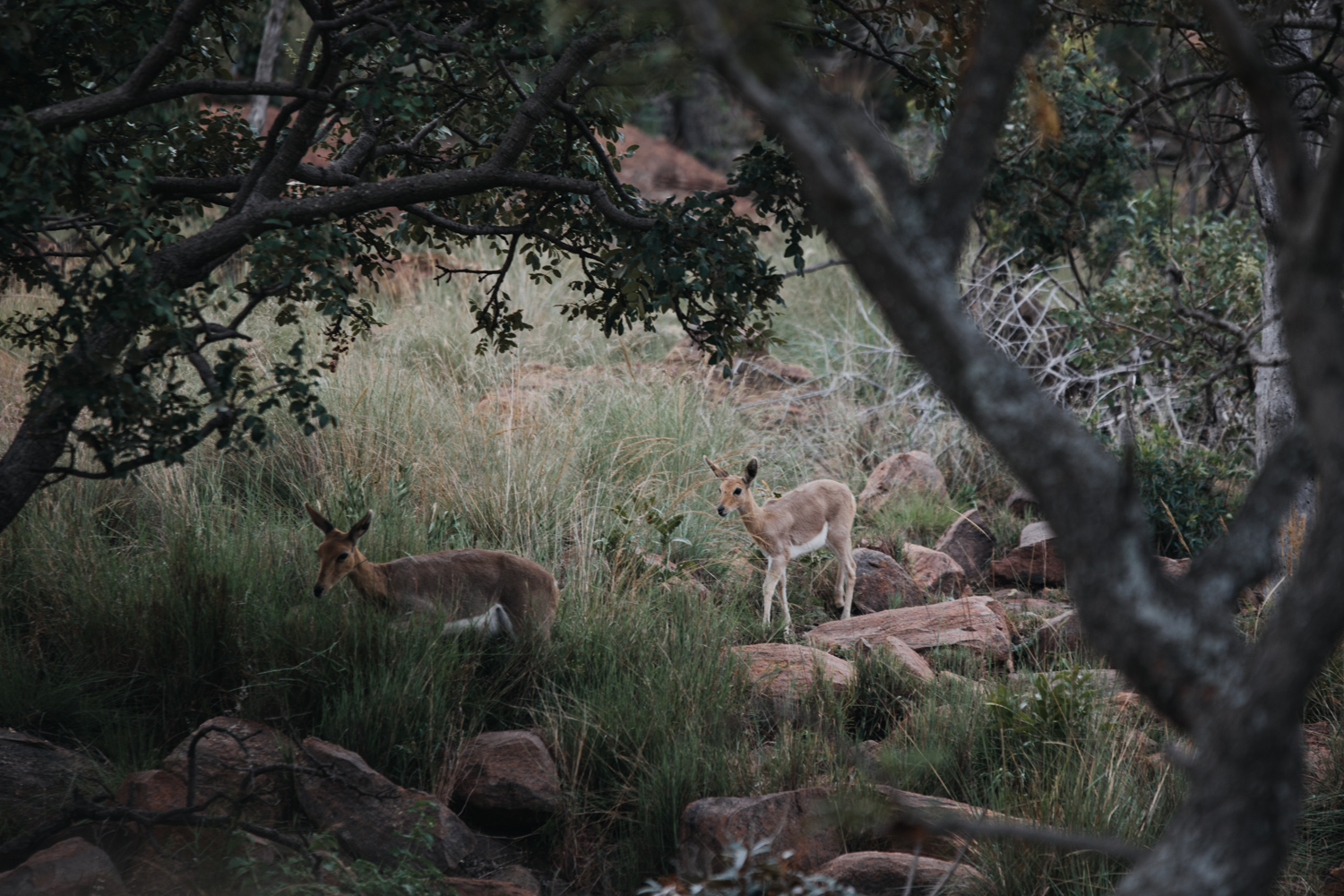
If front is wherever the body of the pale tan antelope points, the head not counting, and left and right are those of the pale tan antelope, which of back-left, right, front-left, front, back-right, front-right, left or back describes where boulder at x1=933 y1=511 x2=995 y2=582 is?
back

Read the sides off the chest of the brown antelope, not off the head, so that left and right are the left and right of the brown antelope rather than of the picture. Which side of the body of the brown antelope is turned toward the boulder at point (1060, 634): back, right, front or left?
back

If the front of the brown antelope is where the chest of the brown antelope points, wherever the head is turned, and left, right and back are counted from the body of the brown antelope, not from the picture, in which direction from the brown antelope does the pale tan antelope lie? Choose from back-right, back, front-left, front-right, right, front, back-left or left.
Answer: back-right

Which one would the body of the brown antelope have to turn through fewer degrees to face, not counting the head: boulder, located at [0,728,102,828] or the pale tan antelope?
the boulder

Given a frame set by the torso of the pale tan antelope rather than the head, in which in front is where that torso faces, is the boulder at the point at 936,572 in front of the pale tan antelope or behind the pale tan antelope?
behind

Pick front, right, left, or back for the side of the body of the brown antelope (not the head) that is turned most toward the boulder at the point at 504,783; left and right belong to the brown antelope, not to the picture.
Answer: left

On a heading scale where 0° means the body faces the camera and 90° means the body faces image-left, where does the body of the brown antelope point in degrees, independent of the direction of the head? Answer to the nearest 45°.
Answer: approximately 90°

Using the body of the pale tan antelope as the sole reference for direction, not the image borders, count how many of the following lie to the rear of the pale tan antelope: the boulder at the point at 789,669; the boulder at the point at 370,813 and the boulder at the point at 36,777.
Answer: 0

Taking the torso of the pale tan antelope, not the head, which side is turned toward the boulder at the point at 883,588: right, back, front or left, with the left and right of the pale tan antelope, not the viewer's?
back

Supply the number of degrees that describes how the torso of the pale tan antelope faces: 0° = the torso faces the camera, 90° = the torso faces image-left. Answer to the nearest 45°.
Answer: approximately 45°

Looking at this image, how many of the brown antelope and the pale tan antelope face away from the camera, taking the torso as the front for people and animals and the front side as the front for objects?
0

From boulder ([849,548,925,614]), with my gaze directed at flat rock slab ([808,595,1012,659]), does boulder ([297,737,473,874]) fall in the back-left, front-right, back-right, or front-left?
front-right

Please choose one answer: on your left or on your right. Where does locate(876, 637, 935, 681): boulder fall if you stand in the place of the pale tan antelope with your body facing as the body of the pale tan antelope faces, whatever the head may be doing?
on your left
